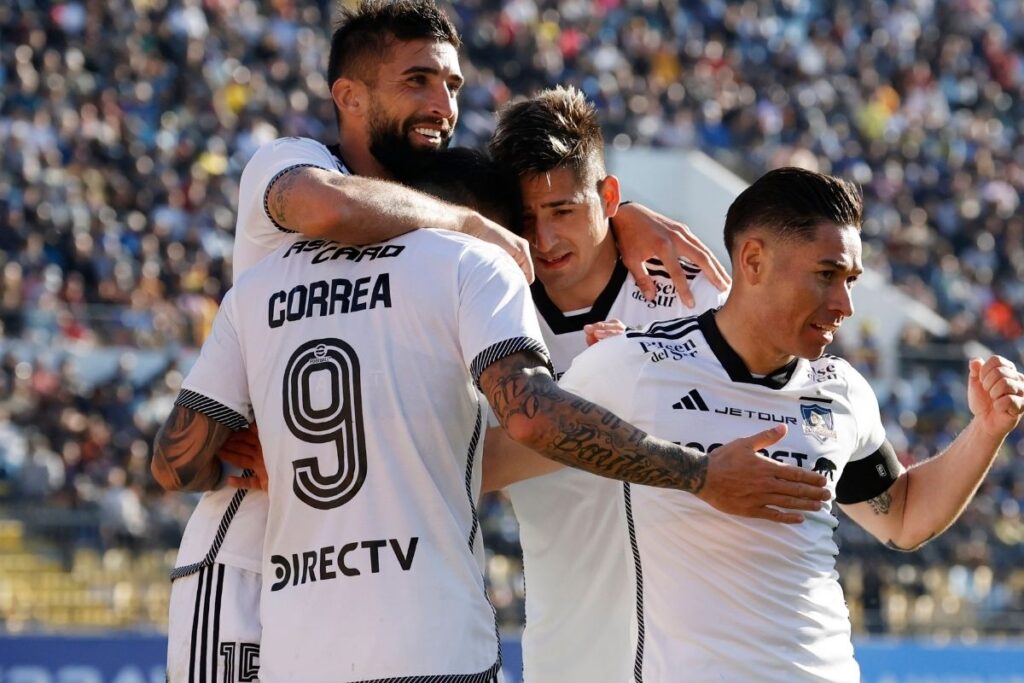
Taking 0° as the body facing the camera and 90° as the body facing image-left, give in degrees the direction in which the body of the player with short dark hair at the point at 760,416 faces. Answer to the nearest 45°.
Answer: approximately 315°

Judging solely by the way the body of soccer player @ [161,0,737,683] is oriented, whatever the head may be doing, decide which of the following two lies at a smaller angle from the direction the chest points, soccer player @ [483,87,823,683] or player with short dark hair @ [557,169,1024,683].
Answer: the player with short dark hair

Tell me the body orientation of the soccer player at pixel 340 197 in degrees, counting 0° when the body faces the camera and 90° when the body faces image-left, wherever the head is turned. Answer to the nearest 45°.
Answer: approximately 315°

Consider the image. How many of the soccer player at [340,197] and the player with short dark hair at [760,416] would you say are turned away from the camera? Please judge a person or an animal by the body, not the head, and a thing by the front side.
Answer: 0

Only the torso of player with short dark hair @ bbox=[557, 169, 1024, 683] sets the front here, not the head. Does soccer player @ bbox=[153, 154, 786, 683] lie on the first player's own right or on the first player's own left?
on the first player's own right

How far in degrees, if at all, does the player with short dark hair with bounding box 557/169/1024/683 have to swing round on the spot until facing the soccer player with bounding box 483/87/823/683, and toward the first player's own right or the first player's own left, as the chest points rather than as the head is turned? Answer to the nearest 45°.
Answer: approximately 180°

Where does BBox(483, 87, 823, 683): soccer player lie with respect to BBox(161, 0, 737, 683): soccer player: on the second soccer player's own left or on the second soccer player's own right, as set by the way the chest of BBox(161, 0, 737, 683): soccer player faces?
on the second soccer player's own left

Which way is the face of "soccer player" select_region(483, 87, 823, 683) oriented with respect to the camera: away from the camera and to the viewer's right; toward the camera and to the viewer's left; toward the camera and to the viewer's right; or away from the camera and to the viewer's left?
toward the camera and to the viewer's left
